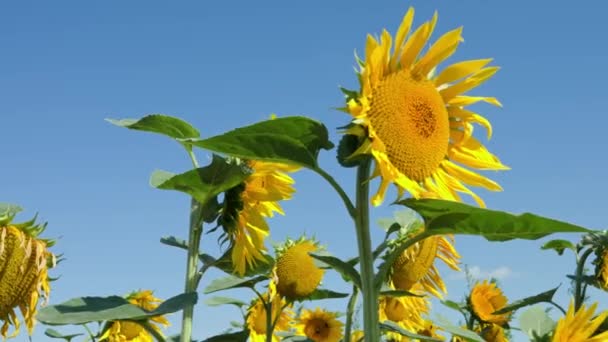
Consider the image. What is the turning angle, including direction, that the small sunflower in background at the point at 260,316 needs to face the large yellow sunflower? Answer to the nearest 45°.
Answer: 0° — it already faces it

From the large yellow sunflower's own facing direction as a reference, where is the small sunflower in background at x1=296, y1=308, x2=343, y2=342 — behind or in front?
behind

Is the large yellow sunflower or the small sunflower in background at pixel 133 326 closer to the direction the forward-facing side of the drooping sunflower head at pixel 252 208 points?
the large yellow sunflower

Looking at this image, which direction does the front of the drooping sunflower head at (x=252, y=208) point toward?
to the viewer's right

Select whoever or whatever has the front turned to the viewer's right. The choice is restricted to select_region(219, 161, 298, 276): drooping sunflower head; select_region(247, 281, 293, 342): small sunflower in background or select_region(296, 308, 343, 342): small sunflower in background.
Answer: the drooping sunflower head

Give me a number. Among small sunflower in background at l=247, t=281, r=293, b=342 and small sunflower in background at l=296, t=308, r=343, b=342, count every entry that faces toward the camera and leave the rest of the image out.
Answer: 2

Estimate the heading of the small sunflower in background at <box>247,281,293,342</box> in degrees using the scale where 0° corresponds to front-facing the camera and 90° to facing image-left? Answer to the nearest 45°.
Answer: approximately 0°
